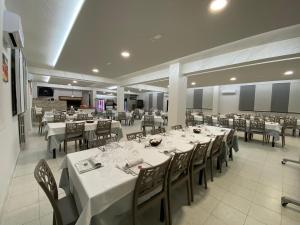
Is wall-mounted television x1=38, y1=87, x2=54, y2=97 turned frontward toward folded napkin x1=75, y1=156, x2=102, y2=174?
yes

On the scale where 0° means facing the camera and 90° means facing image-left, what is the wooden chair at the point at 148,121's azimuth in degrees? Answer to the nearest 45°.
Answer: approximately 135°

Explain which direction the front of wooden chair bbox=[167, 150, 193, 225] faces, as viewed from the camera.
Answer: facing away from the viewer and to the left of the viewer

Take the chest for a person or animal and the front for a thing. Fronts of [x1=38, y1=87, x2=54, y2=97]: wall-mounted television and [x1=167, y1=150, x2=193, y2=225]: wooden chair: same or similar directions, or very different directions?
very different directions

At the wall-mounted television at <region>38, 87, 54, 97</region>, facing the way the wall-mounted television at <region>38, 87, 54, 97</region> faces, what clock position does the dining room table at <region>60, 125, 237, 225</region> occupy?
The dining room table is roughly at 12 o'clock from the wall-mounted television.

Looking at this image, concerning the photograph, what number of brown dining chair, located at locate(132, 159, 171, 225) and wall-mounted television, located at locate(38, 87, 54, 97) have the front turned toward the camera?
1

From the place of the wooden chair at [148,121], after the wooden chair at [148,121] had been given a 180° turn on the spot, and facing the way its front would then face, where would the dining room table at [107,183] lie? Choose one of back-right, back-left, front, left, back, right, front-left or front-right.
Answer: front-right

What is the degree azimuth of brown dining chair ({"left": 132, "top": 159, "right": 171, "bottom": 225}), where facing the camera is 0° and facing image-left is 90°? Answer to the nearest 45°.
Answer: approximately 135°
